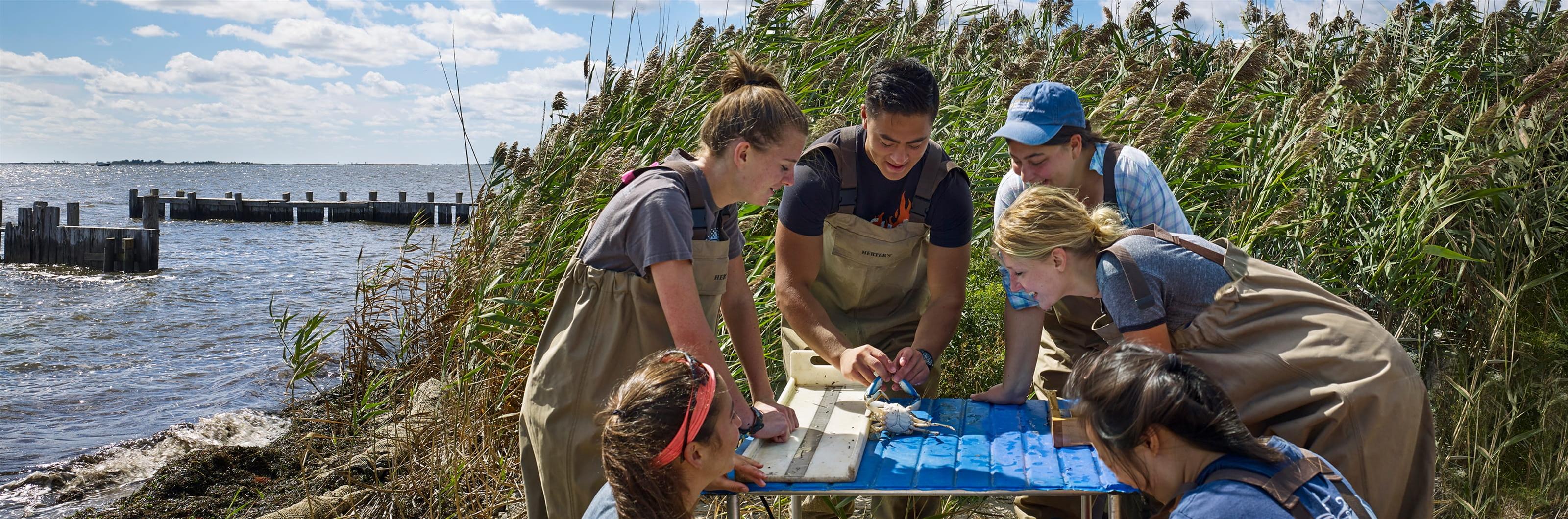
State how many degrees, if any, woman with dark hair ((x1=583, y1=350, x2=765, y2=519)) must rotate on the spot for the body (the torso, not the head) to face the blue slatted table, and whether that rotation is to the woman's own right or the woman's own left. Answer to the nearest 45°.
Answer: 0° — they already face it

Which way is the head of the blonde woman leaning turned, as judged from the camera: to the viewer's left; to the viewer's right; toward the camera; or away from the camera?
to the viewer's left

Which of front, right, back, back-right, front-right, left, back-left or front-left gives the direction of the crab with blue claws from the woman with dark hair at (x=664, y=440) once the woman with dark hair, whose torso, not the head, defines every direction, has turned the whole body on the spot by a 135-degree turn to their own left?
back-right

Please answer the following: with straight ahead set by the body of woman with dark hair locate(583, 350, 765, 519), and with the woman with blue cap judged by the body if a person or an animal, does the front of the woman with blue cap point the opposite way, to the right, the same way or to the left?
the opposite way

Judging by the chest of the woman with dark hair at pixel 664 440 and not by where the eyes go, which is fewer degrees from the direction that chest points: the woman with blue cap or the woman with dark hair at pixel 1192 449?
the woman with blue cap

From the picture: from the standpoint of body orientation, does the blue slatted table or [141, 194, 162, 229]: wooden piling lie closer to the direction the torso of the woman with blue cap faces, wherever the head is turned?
the blue slatted table

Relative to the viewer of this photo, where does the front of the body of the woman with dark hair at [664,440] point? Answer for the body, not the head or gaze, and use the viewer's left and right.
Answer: facing away from the viewer and to the right of the viewer

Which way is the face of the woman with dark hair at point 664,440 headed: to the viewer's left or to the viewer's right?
to the viewer's right

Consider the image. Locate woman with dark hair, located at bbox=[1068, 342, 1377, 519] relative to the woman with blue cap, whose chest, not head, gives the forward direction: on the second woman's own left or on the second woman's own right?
on the second woman's own left

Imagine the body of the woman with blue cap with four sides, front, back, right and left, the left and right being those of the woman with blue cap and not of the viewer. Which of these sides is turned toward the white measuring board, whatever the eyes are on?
front

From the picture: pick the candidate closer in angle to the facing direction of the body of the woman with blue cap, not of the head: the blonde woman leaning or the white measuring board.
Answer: the white measuring board

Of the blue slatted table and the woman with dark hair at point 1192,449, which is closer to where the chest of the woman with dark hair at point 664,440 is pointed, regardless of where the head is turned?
the blue slatted table

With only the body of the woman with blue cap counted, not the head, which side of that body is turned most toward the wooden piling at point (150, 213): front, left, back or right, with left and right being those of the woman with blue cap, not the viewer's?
right

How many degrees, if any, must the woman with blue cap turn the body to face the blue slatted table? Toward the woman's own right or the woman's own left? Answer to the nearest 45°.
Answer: approximately 45° to the woman's own left

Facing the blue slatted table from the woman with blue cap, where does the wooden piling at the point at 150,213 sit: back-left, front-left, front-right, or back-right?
back-right

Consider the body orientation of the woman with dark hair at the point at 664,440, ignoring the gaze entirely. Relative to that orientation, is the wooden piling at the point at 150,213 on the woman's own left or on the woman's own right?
on the woman's own left
